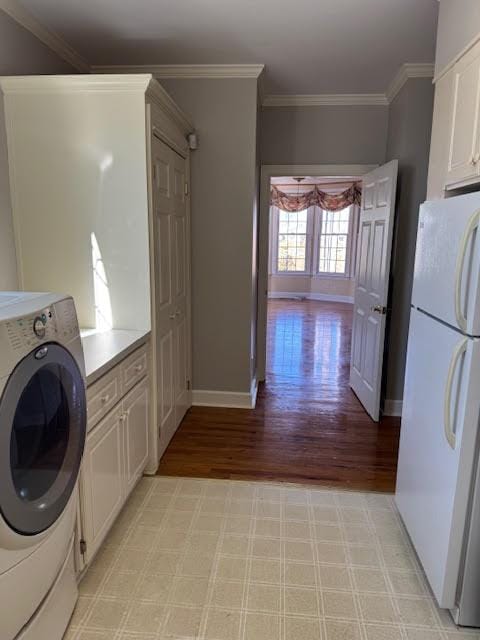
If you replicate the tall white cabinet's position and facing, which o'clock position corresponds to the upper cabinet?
The upper cabinet is roughly at 1 o'clock from the tall white cabinet.

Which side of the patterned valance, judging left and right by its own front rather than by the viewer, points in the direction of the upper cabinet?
front

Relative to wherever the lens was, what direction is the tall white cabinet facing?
facing to the right of the viewer

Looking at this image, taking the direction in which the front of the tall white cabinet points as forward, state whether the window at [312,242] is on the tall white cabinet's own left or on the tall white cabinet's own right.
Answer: on the tall white cabinet's own left

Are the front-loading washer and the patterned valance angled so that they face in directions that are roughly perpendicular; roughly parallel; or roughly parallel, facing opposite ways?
roughly perpendicular

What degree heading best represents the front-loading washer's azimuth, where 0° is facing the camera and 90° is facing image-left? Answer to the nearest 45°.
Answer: approximately 315°

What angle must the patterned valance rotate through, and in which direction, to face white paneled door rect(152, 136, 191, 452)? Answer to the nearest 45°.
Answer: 0° — it already faces it

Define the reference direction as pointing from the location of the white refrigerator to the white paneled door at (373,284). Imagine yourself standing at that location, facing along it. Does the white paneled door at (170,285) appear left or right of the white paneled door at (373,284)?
left

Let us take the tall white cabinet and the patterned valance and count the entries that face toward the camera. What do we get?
1

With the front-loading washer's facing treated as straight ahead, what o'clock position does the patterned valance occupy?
The patterned valance is roughly at 9 o'clock from the front-loading washer.

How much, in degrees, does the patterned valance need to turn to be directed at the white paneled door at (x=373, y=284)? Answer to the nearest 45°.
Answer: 0° — it already faces it

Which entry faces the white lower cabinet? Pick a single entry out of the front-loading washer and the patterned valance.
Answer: the patterned valance

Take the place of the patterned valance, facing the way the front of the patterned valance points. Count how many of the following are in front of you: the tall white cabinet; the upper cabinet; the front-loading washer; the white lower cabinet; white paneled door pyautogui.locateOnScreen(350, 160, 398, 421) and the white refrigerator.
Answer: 6

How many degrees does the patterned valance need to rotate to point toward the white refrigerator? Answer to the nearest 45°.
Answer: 0° — it already faces it
